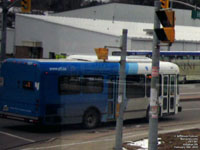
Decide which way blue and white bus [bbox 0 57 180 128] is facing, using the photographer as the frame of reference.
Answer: facing away from the viewer and to the right of the viewer

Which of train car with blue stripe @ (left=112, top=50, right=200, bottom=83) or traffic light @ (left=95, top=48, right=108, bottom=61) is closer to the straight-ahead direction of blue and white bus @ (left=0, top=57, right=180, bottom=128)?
the train car with blue stripe

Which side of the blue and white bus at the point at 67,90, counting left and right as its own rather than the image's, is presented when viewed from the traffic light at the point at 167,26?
right

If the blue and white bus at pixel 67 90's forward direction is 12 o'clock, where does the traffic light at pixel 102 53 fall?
The traffic light is roughly at 4 o'clock from the blue and white bus.

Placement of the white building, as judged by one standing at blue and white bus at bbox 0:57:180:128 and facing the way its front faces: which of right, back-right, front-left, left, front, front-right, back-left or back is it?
front-left
